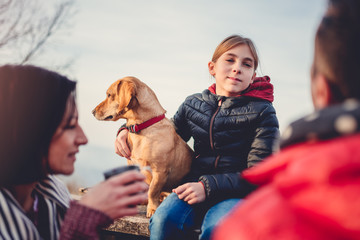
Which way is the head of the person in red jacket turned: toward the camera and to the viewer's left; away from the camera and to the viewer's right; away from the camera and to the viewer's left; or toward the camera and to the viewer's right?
away from the camera and to the viewer's left

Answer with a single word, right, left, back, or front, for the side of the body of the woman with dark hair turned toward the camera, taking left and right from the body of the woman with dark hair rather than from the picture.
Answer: right

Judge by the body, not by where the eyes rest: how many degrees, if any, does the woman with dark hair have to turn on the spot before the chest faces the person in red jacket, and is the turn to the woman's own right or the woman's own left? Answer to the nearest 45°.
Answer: approximately 45° to the woman's own right

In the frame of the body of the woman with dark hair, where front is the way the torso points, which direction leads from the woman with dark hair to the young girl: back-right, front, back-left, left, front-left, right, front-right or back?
front-left

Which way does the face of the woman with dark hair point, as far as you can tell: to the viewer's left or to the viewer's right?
to the viewer's right
